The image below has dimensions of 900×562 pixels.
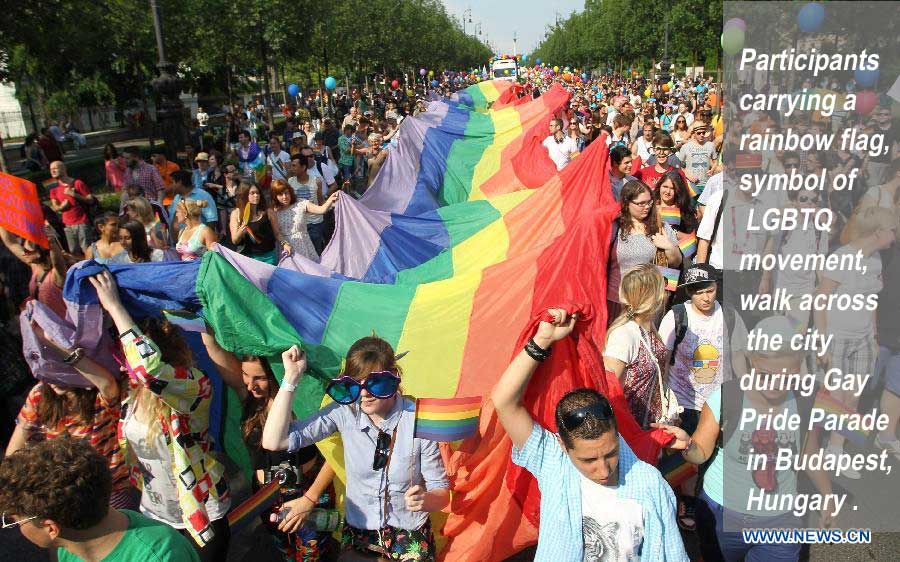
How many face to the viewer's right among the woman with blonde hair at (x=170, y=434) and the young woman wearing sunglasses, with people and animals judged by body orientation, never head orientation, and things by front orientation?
0

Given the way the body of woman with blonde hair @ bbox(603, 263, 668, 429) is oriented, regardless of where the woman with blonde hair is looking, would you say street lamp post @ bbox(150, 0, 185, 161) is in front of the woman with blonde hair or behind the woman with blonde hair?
behind

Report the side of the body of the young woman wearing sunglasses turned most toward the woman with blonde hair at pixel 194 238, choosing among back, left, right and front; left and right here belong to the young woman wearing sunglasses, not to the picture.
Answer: back

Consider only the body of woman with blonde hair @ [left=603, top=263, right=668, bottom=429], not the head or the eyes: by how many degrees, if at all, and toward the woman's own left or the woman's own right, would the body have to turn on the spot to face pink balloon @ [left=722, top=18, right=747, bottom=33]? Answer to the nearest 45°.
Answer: approximately 135° to the woman's own left

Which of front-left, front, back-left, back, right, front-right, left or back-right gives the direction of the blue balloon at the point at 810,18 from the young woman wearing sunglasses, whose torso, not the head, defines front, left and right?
back-left

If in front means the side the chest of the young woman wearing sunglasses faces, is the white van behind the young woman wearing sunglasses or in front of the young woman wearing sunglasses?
behind

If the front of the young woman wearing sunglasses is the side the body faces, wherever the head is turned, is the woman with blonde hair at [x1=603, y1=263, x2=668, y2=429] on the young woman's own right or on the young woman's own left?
on the young woman's own left
